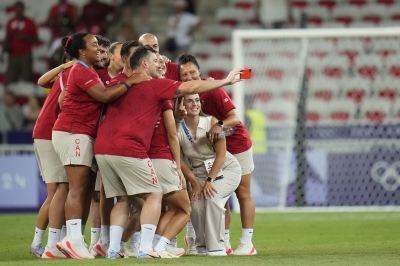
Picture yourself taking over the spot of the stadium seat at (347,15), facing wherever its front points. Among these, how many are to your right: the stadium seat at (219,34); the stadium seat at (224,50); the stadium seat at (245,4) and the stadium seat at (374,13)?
3

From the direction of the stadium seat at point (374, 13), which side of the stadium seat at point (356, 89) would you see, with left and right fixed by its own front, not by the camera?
back

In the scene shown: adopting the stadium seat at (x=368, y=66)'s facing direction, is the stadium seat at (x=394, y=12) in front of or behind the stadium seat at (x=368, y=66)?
behind

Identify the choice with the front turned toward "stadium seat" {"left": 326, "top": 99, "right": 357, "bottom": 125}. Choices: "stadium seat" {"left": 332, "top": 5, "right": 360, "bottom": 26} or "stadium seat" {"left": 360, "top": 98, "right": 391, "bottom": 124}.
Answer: "stadium seat" {"left": 332, "top": 5, "right": 360, "bottom": 26}

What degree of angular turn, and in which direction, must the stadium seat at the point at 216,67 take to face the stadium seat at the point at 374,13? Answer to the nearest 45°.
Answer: approximately 90° to its left
